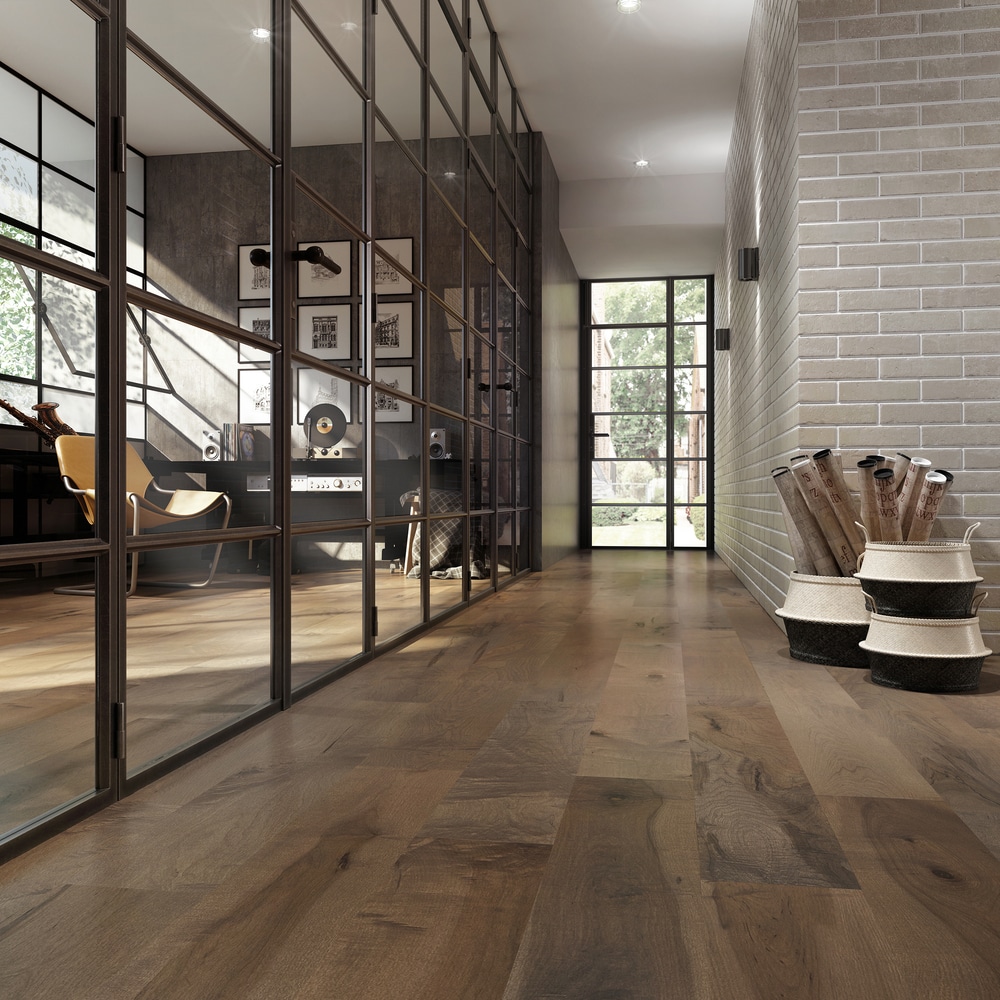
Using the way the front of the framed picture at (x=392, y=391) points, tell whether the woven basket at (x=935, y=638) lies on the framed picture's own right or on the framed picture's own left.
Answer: on the framed picture's own left

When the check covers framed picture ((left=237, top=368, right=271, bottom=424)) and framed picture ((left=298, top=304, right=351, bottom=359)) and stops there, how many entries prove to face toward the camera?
2

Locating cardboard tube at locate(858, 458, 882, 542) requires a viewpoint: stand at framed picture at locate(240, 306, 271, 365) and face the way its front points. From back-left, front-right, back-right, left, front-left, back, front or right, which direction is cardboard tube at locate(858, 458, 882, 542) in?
left

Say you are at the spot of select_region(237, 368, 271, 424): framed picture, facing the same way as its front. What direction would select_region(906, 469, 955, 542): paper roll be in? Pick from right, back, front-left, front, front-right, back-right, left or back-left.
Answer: left

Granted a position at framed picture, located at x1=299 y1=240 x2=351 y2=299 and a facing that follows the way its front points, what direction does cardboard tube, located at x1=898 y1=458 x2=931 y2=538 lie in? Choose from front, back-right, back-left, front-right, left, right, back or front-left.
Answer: left
